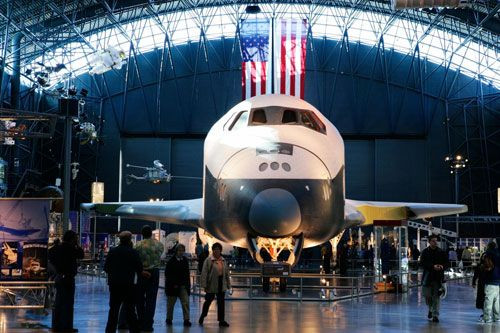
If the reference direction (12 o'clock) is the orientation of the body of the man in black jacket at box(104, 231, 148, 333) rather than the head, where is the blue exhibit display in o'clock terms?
The blue exhibit display is roughly at 10 o'clock from the man in black jacket.

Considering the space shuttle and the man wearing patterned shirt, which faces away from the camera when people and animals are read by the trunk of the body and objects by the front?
the man wearing patterned shirt

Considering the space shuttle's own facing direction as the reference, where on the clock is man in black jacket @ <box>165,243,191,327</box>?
The man in black jacket is roughly at 1 o'clock from the space shuttle.

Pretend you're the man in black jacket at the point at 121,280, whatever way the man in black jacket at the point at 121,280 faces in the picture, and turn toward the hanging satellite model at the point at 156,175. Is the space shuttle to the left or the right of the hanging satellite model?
right

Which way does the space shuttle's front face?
toward the camera

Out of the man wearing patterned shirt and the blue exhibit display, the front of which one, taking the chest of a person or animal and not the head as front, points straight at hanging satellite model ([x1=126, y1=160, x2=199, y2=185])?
the man wearing patterned shirt

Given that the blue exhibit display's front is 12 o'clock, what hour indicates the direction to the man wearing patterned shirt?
The man wearing patterned shirt is roughly at 11 o'clock from the blue exhibit display.

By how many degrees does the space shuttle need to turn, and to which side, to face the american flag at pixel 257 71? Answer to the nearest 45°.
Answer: approximately 180°

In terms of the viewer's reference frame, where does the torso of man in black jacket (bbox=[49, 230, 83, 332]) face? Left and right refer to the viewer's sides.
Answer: facing away from the viewer and to the right of the viewer

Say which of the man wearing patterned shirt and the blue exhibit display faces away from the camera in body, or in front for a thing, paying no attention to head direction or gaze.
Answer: the man wearing patterned shirt

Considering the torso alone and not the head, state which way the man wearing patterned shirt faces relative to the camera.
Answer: away from the camera

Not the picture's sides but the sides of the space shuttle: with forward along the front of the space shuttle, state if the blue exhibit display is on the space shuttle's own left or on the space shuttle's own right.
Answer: on the space shuttle's own right

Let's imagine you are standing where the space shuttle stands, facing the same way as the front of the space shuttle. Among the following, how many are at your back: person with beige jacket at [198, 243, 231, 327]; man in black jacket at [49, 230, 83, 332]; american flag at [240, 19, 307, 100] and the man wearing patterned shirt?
1

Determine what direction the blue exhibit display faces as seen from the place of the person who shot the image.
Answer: facing the viewer

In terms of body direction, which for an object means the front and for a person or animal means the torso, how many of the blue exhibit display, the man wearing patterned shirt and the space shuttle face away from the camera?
1

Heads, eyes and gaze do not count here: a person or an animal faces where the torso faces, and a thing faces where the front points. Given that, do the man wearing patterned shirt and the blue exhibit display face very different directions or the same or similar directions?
very different directions

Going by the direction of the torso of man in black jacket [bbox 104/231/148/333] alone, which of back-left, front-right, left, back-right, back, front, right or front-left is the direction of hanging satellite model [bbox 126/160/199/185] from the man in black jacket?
front-left

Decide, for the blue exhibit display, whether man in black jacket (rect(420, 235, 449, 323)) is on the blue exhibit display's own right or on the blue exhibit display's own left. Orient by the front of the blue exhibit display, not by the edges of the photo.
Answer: on the blue exhibit display's own left

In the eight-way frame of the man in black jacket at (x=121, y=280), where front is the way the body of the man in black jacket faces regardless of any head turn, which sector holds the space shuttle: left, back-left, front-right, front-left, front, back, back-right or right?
front
